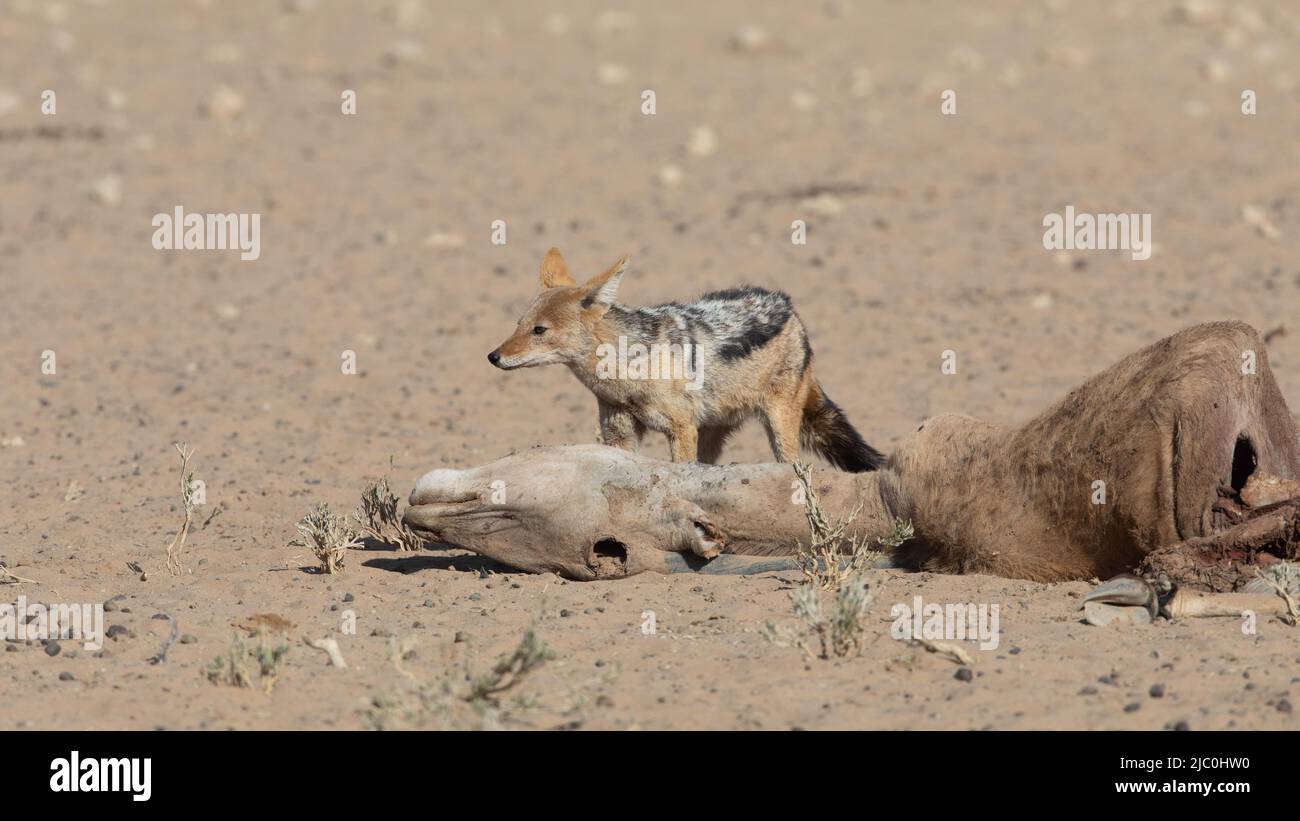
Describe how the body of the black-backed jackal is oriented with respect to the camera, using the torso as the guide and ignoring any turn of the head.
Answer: to the viewer's left

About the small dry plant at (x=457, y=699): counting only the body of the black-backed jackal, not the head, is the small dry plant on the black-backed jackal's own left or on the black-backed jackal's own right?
on the black-backed jackal's own left

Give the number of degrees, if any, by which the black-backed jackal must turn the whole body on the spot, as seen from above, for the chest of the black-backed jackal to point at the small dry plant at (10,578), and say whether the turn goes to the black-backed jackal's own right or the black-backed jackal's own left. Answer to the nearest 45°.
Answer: approximately 45° to the black-backed jackal's own left

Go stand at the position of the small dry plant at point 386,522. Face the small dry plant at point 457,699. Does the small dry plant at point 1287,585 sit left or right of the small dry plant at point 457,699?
left

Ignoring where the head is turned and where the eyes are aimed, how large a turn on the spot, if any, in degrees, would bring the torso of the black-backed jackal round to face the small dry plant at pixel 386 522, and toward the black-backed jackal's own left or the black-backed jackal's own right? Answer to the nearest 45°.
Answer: approximately 45° to the black-backed jackal's own left

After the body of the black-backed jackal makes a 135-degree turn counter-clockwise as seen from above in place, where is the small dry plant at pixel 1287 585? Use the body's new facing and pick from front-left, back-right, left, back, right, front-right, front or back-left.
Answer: front

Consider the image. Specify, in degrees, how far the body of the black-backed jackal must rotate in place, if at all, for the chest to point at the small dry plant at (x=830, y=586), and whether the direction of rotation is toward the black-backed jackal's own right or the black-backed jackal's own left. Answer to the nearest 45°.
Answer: approximately 90° to the black-backed jackal's own left

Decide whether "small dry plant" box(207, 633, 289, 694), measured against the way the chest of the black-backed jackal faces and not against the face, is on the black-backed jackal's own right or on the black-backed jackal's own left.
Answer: on the black-backed jackal's own left

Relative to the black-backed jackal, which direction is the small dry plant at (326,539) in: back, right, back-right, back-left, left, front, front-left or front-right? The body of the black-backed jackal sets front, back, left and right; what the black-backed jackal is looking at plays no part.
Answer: front-left
